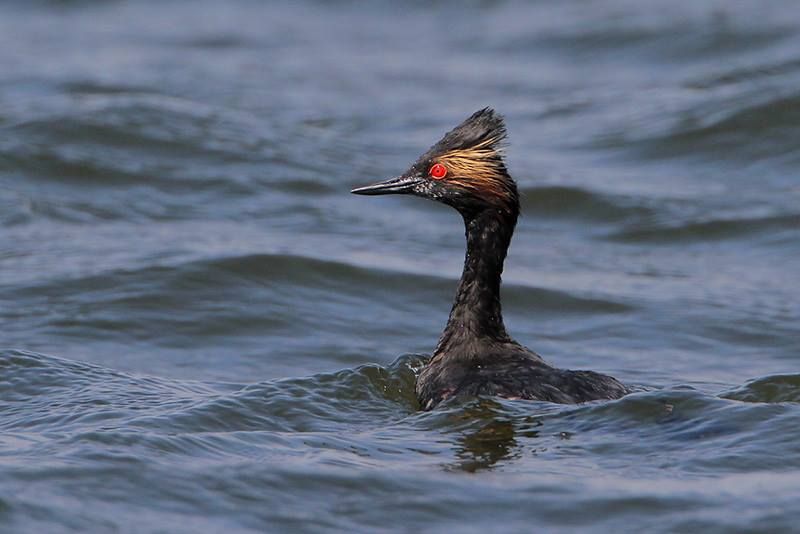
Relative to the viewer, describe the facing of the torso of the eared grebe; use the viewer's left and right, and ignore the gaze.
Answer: facing to the left of the viewer
